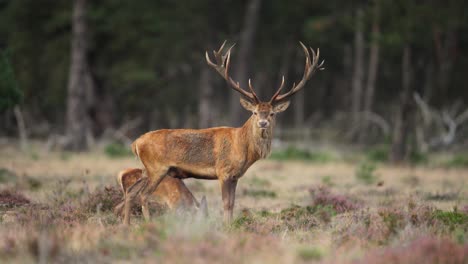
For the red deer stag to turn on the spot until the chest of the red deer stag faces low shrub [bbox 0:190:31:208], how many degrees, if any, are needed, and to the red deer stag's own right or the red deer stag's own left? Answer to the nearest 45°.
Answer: approximately 180°

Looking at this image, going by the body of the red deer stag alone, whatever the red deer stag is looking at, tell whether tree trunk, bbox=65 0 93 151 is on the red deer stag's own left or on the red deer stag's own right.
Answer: on the red deer stag's own left

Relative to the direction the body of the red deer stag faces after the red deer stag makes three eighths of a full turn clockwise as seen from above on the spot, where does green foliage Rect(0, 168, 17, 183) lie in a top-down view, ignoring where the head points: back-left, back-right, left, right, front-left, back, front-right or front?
right

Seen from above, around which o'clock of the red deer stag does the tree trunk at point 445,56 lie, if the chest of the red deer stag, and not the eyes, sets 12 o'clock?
The tree trunk is roughly at 10 o'clock from the red deer stag.

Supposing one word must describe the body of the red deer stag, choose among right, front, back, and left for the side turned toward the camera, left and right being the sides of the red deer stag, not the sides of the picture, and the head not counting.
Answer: right

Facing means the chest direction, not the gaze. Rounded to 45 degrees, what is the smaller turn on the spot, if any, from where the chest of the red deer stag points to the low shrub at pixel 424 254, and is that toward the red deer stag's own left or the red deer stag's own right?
approximately 45° to the red deer stag's own right

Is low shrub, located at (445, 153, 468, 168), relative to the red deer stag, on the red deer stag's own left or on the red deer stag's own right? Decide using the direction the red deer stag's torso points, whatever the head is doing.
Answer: on the red deer stag's own left

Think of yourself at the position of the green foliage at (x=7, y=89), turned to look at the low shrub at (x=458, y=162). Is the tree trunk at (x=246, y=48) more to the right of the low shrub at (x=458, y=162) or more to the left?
left

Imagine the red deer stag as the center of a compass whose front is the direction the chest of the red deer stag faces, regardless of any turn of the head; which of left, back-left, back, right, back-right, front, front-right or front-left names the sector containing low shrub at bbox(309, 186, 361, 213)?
front-left

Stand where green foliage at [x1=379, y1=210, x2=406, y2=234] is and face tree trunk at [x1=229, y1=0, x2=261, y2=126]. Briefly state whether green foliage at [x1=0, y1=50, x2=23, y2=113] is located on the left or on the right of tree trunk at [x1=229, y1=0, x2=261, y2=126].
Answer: left

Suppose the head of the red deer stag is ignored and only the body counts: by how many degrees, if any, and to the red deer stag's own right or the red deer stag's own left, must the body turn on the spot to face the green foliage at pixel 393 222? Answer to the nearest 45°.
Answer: approximately 45° to the red deer stag's own right

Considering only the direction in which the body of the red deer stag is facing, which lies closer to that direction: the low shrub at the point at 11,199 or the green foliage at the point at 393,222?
the green foliage

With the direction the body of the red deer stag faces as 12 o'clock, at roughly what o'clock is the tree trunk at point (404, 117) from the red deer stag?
The tree trunk is roughly at 10 o'clock from the red deer stag.

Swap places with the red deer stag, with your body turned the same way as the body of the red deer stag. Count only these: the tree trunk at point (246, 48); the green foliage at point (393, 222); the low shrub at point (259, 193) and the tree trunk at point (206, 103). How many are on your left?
3

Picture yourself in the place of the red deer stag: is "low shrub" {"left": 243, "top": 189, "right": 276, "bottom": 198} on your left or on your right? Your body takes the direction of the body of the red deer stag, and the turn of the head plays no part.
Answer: on your left
